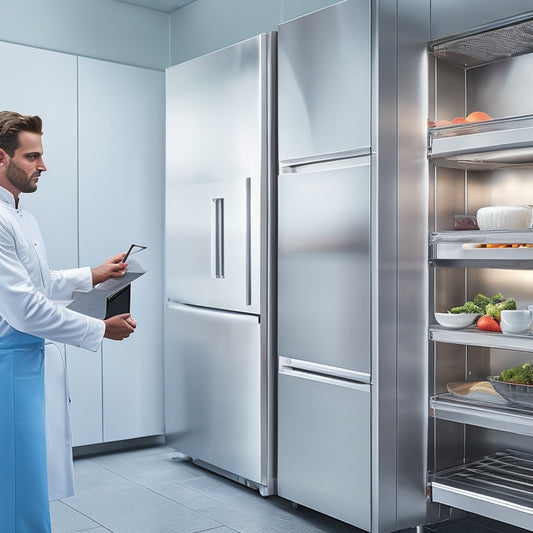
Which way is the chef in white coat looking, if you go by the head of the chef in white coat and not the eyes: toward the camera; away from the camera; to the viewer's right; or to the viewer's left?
to the viewer's right

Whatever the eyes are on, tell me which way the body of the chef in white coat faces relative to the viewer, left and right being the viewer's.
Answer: facing to the right of the viewer

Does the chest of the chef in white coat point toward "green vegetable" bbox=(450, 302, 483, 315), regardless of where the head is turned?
yes

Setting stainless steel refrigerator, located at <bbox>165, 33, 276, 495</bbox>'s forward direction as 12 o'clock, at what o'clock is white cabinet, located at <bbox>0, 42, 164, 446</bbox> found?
The white cabinet is roughly at 3 o'clock from the stainless steel refrigerator.

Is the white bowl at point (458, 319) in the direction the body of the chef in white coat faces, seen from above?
yes

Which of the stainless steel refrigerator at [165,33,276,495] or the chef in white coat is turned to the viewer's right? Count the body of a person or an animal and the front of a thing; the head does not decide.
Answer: the chef in white coat
